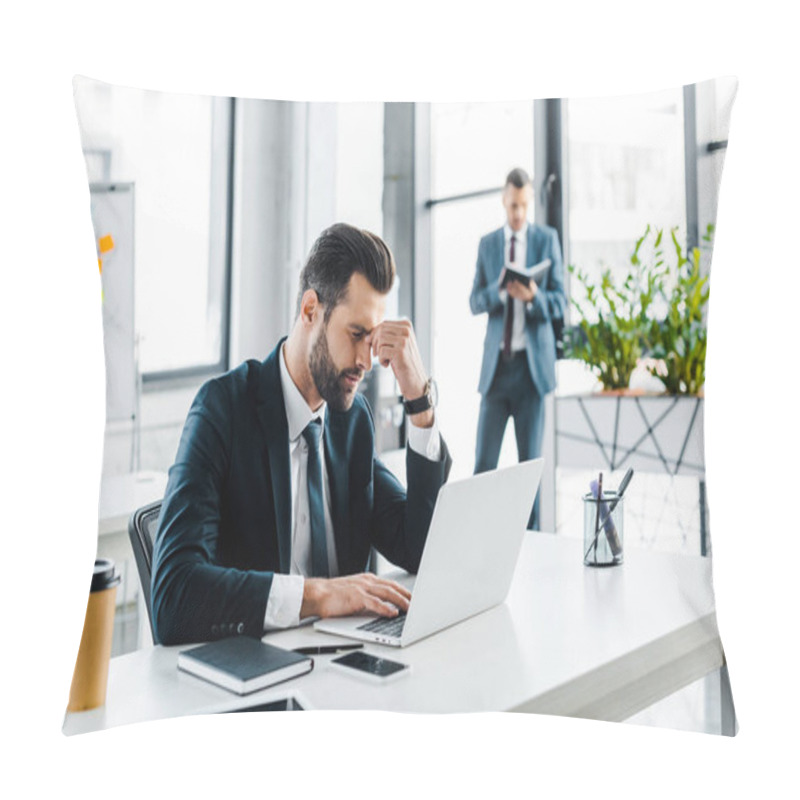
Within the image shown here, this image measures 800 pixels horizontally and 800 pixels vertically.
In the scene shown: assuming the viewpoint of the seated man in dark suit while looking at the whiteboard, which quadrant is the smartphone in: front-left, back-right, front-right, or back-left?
back-left

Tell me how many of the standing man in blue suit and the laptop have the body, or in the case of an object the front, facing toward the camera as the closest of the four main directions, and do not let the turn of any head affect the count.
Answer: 1
